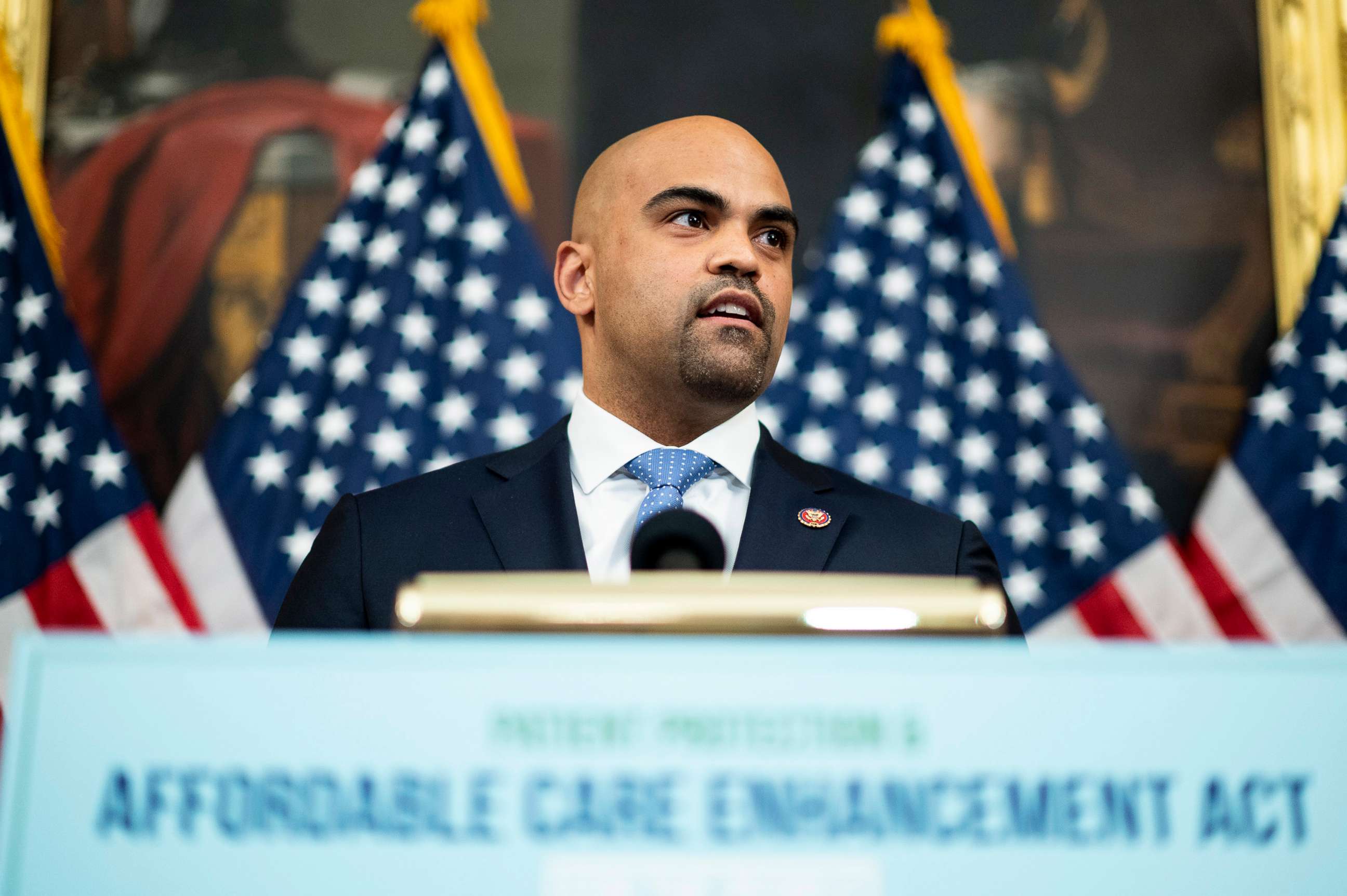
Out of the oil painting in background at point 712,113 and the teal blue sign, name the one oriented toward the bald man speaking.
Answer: the oil painting in background

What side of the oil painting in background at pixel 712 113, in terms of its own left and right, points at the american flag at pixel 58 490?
right

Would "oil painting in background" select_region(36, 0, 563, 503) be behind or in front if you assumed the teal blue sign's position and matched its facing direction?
behind

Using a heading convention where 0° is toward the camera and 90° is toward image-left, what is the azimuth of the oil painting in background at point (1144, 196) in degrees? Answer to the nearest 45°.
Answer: approximately 0°

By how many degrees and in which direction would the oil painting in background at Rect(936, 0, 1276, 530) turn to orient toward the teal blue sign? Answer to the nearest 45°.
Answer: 0° — it already faces it
